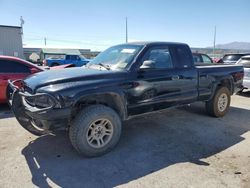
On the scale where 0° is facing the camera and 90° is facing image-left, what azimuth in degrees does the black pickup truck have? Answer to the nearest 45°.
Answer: approximately 45°

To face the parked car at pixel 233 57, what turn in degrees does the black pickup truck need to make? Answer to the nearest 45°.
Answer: approximately 180°

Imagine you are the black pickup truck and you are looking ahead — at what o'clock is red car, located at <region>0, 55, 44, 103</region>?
The red car is roughly at 3 o'clock from the black pickup truck.

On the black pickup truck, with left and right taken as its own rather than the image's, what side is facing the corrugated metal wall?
right
